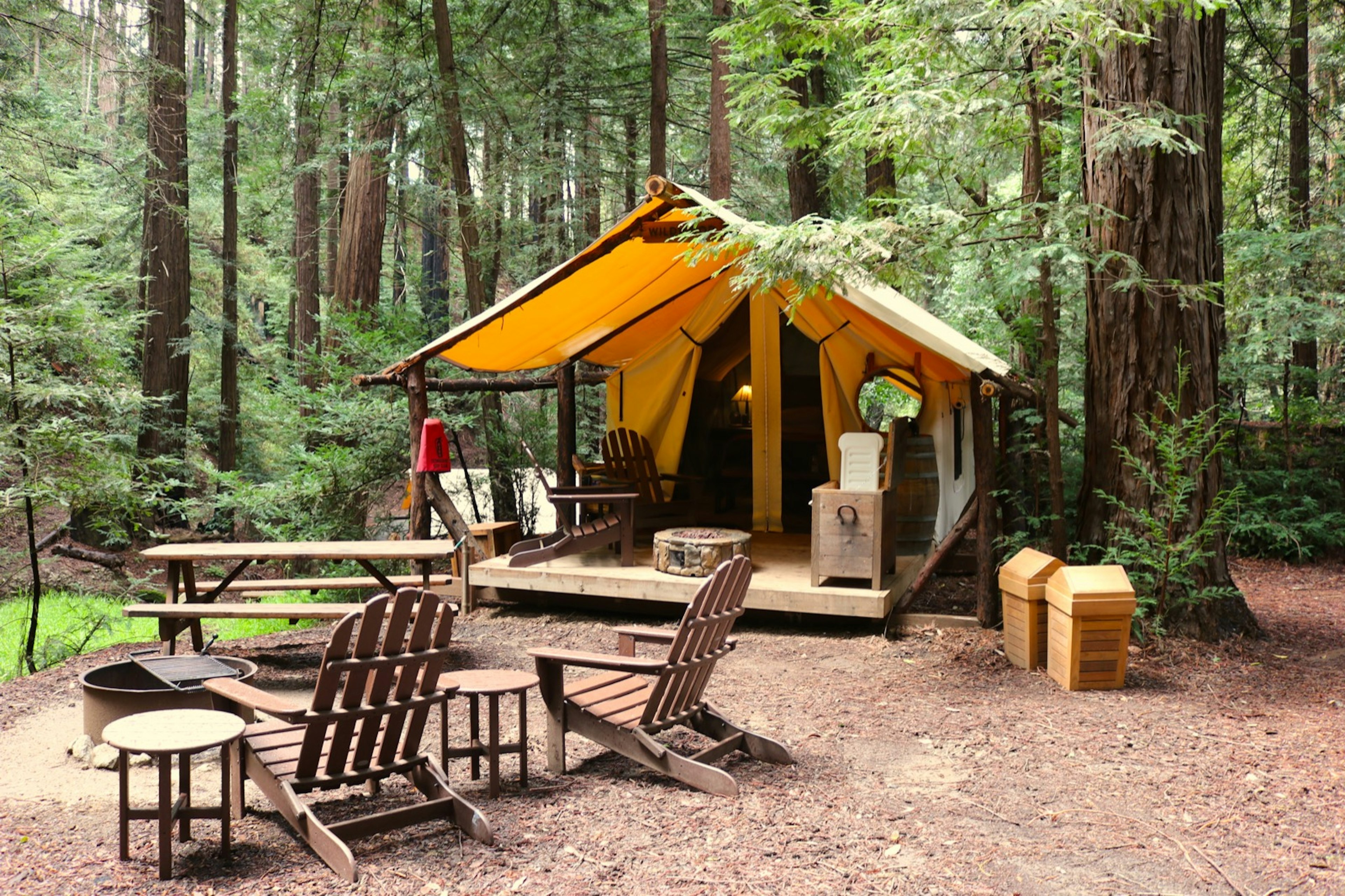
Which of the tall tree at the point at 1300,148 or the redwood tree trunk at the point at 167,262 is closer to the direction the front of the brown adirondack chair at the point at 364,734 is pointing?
the redwood tree trunk

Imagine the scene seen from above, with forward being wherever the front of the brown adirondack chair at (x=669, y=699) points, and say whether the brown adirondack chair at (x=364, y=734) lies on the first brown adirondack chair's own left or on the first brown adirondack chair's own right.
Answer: on the first brown adirondack chair's own left

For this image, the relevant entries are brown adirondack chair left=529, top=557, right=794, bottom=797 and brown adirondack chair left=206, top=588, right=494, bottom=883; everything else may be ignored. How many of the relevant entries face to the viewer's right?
0
